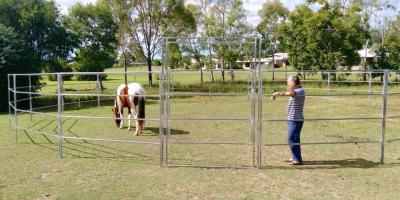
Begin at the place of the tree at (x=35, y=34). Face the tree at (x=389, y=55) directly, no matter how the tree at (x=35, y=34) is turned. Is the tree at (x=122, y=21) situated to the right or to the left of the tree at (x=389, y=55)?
left

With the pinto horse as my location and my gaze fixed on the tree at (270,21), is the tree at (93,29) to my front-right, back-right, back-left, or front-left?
front-left

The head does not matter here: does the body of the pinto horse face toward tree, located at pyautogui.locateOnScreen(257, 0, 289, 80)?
no

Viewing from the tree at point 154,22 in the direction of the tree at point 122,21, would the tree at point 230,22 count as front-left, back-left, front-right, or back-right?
back-right

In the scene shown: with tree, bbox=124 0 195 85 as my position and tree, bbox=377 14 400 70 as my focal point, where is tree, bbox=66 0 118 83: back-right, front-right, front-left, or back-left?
back-left
